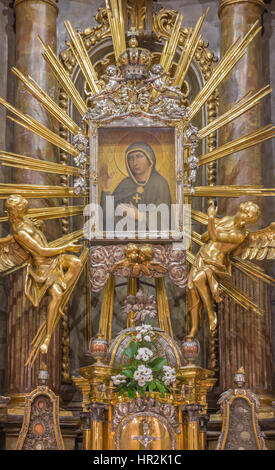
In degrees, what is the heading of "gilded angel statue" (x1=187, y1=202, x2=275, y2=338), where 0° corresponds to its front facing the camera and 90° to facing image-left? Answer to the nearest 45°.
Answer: approximately 45°

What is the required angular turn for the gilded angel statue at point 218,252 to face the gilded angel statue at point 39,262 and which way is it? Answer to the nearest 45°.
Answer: approximately 45° to its right

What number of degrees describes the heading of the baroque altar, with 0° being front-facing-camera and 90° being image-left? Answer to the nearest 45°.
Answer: approximately 0°
